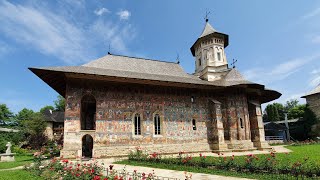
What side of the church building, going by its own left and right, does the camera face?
left

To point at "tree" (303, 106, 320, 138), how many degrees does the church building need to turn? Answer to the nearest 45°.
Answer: approximately 135° to its right

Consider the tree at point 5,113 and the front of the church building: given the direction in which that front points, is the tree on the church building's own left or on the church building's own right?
on the church building's own right
